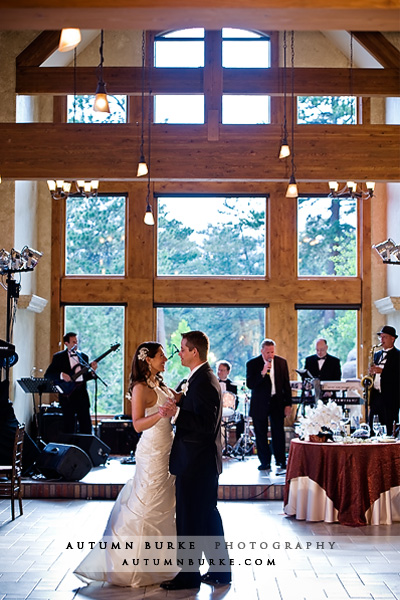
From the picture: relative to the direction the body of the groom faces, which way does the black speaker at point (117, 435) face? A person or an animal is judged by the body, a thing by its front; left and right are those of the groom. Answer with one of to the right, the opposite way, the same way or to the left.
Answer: to the left

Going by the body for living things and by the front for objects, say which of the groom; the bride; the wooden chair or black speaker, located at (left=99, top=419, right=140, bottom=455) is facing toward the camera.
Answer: the black speaker

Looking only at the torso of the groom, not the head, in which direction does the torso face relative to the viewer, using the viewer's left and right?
facing to the left of the viewer

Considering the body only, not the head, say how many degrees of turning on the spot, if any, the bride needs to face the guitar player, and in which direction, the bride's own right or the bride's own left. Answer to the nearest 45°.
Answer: approximately 90° to the bride's own left

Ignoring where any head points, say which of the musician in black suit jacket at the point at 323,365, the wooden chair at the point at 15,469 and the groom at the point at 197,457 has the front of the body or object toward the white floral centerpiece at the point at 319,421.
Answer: the musician in black suit jacket

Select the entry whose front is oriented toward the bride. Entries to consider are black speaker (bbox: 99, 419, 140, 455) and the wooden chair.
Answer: the black speaker

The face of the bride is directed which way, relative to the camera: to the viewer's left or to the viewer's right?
to the viewer's right

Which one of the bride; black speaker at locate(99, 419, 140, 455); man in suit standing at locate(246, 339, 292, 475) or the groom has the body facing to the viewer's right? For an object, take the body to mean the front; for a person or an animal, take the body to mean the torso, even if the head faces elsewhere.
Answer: the bride

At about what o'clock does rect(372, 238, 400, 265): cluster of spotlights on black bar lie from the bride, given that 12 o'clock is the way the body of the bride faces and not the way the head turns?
The cluster of spotlights on black bar is roughly at 10 o'clock from the bride.

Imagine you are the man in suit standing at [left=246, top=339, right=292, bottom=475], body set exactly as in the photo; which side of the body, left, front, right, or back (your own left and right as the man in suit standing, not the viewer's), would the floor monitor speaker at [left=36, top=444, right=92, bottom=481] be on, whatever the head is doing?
right

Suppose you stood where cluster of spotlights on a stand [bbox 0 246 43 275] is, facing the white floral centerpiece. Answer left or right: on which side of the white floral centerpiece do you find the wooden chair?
right
